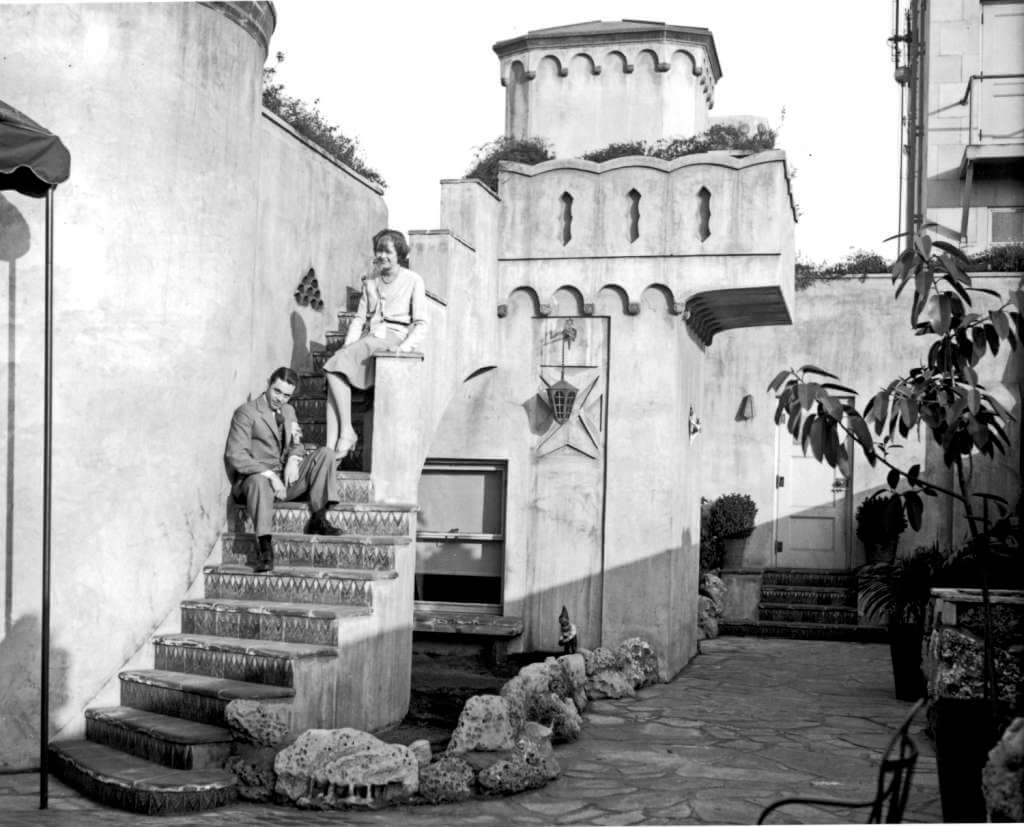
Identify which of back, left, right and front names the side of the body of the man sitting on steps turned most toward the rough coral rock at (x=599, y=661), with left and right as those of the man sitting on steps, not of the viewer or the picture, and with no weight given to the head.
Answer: left

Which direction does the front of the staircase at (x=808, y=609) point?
toward the camera

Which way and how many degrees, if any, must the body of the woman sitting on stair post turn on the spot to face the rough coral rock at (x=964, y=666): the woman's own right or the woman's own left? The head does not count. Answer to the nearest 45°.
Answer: approximately 90° to the woman's own left

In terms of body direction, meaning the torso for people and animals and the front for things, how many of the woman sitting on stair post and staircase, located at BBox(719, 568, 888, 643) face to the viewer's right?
0

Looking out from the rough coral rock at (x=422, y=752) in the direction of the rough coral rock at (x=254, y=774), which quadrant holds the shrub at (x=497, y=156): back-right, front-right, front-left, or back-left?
back-right

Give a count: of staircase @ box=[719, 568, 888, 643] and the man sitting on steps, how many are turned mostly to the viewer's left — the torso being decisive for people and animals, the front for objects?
0

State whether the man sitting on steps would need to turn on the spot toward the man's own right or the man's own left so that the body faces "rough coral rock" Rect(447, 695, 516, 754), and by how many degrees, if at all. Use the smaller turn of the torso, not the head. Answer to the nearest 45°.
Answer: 0° — they already face it

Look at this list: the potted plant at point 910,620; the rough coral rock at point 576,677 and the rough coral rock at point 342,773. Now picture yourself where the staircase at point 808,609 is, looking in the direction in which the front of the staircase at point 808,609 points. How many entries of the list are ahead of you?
3

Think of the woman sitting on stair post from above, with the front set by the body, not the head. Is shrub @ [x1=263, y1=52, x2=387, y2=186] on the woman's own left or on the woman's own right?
on the woman's own right

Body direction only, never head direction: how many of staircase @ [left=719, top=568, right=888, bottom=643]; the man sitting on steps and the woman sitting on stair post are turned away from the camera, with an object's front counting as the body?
0
